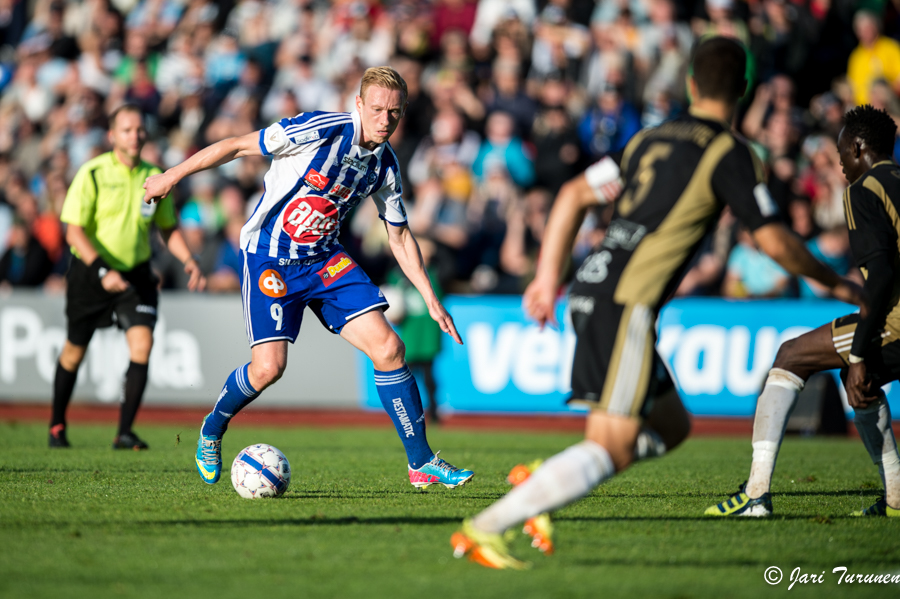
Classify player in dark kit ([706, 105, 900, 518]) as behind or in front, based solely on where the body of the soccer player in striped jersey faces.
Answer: in front

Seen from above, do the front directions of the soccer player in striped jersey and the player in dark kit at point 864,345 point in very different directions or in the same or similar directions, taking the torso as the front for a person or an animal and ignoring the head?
very different directions

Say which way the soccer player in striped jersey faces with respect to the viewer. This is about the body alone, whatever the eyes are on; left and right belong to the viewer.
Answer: facing the viewer and to the right of the viewer

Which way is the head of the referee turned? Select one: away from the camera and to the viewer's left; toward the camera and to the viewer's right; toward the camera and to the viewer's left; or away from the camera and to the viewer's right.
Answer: toward the camera and to the viewer's right

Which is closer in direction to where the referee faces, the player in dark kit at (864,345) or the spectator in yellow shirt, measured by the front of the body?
the player in dark kit

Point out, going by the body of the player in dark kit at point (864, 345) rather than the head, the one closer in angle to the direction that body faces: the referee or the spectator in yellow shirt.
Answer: the referee

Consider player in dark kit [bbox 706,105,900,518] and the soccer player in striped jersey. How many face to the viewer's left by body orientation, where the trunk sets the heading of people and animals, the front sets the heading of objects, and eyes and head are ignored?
1

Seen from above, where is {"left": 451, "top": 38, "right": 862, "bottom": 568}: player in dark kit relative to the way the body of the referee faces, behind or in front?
in front

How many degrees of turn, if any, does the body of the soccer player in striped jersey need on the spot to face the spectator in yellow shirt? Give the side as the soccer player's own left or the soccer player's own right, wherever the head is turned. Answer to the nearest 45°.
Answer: approximately 90° to the soccer player's own left

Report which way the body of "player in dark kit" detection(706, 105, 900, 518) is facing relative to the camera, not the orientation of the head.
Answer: to the viewer's left

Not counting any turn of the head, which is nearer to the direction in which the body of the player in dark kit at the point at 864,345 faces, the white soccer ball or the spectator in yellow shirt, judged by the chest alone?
the white soccer ball

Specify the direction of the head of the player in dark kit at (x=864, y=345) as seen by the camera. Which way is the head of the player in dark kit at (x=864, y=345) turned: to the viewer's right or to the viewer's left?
to the viewer's left

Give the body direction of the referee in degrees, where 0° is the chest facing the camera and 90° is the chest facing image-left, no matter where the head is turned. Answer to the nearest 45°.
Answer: approximately 315°

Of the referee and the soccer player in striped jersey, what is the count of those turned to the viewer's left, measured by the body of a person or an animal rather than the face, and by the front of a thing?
0
